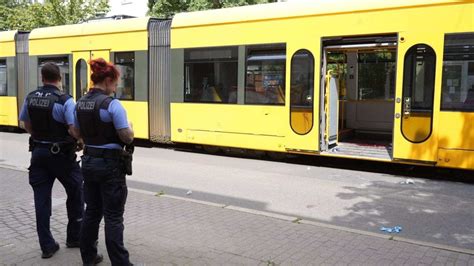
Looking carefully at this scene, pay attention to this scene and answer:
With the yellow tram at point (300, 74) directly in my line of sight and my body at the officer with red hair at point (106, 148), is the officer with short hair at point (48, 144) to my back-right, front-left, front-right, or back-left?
front-left

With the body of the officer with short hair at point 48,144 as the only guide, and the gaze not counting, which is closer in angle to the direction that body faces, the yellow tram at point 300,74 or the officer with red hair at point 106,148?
the yellow tram

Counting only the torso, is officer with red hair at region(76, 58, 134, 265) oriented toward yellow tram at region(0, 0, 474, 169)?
yes

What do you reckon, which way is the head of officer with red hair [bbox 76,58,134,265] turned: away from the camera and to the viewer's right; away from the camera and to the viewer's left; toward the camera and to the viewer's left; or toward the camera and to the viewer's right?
away from the camera and to the viewer's right

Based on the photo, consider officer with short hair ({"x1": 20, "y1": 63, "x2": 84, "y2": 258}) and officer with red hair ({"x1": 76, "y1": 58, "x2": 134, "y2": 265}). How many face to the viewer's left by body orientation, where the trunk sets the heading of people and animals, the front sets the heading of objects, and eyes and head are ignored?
0

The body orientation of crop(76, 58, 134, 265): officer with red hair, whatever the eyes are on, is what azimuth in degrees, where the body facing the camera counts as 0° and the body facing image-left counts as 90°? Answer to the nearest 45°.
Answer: approximately 225°

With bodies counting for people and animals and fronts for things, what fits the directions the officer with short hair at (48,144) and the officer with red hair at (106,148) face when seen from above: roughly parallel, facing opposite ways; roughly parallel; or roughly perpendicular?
roughly parallel

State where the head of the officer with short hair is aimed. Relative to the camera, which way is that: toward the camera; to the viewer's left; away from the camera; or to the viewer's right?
away from the camera

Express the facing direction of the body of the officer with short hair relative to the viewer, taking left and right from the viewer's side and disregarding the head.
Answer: facing away from the viewer and to the right of the viewer

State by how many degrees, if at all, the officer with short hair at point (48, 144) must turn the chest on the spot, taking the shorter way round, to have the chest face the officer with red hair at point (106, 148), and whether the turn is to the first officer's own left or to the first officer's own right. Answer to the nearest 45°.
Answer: approximately 90° to the first officer's own right

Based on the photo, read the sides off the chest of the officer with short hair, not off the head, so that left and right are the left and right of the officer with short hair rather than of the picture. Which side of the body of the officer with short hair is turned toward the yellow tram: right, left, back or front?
front

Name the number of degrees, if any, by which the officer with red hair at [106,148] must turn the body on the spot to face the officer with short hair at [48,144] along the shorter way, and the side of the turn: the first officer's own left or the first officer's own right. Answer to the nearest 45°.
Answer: approximately 90° to the first officer's own left
